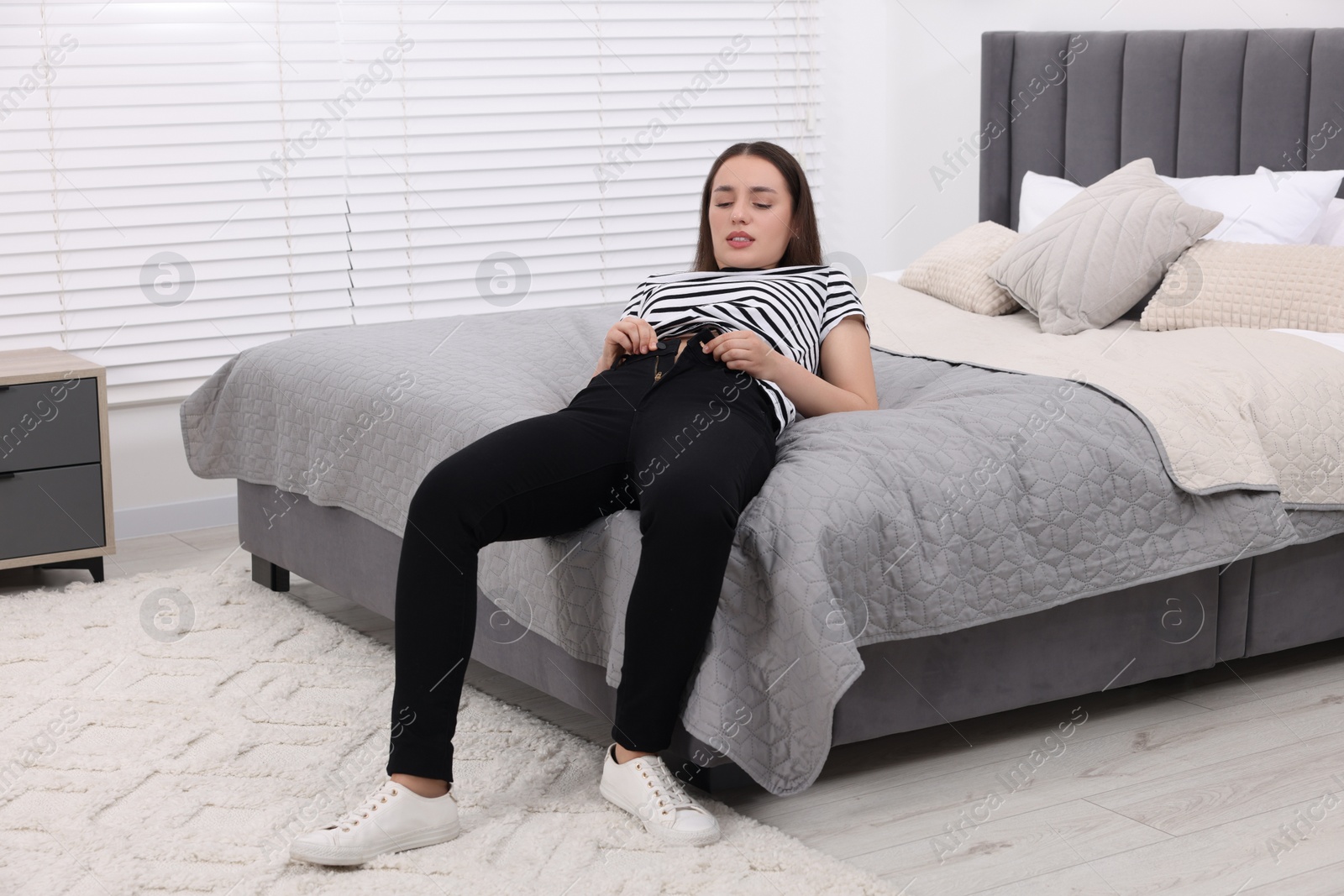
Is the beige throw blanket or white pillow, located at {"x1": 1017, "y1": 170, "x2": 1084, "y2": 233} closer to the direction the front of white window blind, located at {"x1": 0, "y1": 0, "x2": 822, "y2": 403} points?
the beige throw blanket

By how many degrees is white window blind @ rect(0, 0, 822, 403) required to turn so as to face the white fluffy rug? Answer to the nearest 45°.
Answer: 0° — it already faces it

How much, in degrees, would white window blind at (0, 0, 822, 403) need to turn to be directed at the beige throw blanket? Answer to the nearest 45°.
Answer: approximately 45° to its left

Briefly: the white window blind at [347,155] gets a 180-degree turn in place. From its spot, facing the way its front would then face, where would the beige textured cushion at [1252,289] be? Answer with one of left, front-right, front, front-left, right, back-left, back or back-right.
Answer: back-right

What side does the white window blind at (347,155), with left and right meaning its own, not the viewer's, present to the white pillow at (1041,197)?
left

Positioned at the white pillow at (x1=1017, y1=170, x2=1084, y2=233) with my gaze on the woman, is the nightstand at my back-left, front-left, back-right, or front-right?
front-right

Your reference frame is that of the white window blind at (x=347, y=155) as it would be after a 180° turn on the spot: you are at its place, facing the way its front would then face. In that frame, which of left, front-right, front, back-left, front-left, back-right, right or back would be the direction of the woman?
back

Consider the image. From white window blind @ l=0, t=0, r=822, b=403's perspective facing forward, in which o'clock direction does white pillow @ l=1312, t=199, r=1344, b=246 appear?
The white pillow is roughly at 10 o'clock from the white window blind.

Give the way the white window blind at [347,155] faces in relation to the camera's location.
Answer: facing the viewer

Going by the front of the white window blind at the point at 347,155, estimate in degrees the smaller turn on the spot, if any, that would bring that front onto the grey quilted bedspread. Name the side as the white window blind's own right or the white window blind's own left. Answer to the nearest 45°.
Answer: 0° — it already faces it

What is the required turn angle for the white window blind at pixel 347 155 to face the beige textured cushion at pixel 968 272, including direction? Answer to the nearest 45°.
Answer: approximately 45° to its left

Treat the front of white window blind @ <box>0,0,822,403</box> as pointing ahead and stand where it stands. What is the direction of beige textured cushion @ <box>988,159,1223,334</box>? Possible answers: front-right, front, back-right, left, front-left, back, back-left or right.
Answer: front-left
